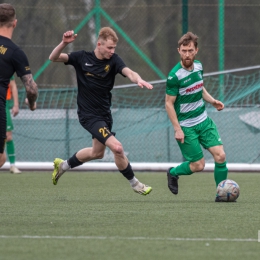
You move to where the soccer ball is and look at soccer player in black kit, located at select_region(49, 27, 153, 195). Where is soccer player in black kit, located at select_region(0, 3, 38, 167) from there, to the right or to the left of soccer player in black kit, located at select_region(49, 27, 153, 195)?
left

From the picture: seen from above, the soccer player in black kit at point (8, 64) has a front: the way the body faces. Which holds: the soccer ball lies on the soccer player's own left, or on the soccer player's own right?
on the soccer player's own right
